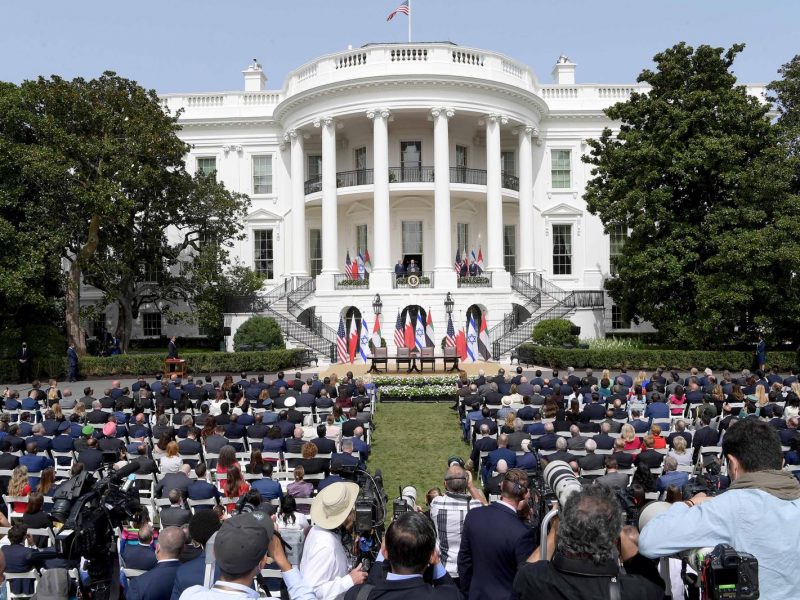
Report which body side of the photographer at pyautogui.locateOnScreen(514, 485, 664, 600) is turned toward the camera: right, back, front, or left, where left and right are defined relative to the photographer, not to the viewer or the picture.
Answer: back

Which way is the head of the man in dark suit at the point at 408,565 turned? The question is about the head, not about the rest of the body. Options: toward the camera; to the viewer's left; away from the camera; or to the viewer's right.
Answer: away from the camera

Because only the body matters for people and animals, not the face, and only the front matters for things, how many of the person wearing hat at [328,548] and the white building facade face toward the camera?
1

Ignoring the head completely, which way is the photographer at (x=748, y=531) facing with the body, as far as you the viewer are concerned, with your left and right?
facing away from the viewer and to the left of the viewer

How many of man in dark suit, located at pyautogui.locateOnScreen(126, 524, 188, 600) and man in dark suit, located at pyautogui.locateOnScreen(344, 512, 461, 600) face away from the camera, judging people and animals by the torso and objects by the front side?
2

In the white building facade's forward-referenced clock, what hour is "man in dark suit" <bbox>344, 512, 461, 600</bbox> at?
The man in dark suit is roughly at 12 o'clock from the white building facade.

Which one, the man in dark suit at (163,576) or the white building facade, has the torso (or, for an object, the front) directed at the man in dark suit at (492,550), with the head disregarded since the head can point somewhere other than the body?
the white building facade

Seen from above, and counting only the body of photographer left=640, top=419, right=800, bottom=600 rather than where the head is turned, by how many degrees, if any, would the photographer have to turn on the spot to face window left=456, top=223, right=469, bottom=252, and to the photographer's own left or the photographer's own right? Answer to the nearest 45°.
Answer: approximately 45° to the photographer's own right

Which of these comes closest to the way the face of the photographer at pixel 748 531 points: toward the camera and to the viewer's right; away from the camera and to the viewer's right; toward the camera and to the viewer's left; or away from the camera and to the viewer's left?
away from the camera and to the viewer's left

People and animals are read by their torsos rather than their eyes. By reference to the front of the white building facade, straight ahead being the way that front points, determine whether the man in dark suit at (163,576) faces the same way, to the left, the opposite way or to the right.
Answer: the opposite way

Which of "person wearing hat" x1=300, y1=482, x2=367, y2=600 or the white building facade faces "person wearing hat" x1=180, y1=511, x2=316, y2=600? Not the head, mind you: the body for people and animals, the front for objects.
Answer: the white building facade

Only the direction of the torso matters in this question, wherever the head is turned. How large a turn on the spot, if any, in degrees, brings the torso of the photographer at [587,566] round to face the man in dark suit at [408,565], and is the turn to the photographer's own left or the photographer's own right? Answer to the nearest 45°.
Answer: approximately 90° to the photographer's own left

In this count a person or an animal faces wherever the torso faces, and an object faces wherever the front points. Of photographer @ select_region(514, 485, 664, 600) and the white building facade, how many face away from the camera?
1

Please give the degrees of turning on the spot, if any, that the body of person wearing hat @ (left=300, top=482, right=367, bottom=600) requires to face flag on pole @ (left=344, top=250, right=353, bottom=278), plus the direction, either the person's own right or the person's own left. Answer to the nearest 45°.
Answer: approximately 45° to the person's own left

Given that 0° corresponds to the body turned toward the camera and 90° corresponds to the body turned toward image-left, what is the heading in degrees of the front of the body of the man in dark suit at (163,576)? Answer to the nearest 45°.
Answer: approximately 180°
